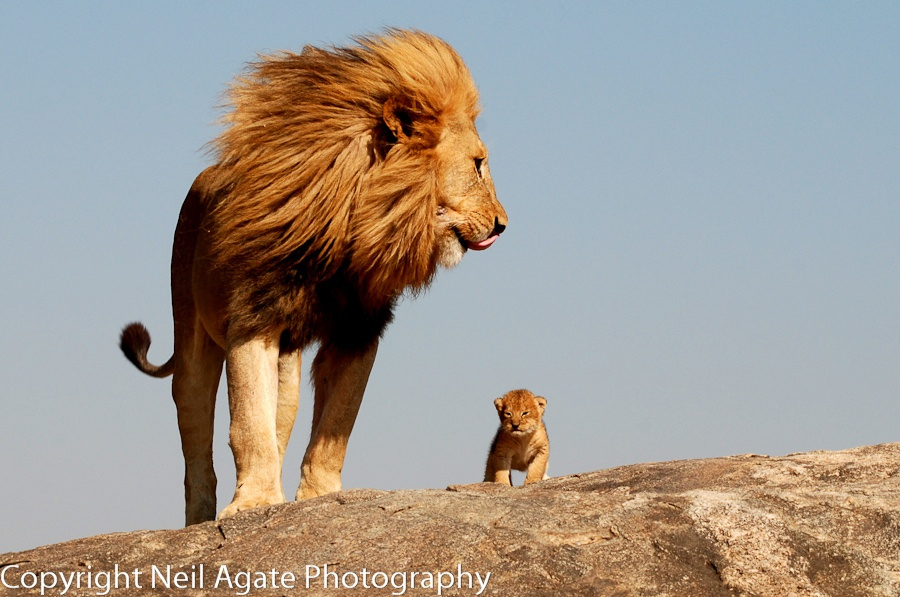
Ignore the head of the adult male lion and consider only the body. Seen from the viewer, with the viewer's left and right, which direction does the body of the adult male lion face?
facing the viewer and to the right of the viewer

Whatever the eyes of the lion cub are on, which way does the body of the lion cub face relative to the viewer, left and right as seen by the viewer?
facing the viewer

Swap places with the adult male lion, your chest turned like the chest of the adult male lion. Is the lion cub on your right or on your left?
on your left

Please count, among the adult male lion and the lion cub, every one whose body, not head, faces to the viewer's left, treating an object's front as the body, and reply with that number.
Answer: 0
